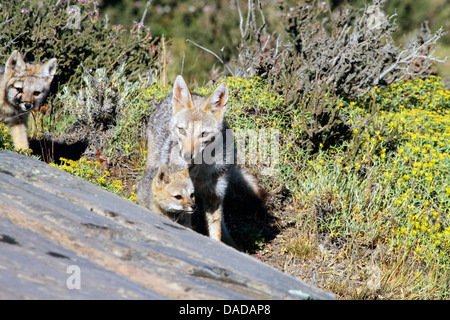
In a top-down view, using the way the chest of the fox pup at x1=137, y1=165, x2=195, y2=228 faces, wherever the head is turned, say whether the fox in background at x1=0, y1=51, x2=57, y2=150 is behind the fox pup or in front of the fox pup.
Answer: behind

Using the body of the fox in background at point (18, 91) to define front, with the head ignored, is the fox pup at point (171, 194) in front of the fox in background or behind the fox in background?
in front

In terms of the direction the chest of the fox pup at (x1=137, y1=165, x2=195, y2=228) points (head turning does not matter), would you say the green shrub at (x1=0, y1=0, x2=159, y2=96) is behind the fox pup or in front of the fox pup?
behind

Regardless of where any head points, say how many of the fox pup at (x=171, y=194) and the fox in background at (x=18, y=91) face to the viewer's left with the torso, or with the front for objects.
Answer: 0

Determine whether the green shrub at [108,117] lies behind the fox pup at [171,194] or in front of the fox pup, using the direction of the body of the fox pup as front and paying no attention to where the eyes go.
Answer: behind

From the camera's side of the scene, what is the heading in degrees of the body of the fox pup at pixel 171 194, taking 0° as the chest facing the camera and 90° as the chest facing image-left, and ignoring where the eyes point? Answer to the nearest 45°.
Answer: approximately 315°

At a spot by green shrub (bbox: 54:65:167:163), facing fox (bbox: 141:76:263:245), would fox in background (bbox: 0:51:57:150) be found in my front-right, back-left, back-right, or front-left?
back-right

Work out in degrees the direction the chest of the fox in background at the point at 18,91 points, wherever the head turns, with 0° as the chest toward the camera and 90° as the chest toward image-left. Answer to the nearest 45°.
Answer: approximately 315°

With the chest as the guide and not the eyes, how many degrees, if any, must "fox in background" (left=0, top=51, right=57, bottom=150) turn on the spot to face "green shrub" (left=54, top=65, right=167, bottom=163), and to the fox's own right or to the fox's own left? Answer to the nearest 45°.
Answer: approximately 45° to the fox's own left

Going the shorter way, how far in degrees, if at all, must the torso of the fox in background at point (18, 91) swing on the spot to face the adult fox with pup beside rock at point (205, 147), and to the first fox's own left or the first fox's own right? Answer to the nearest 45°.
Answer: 0° — it already faces it
